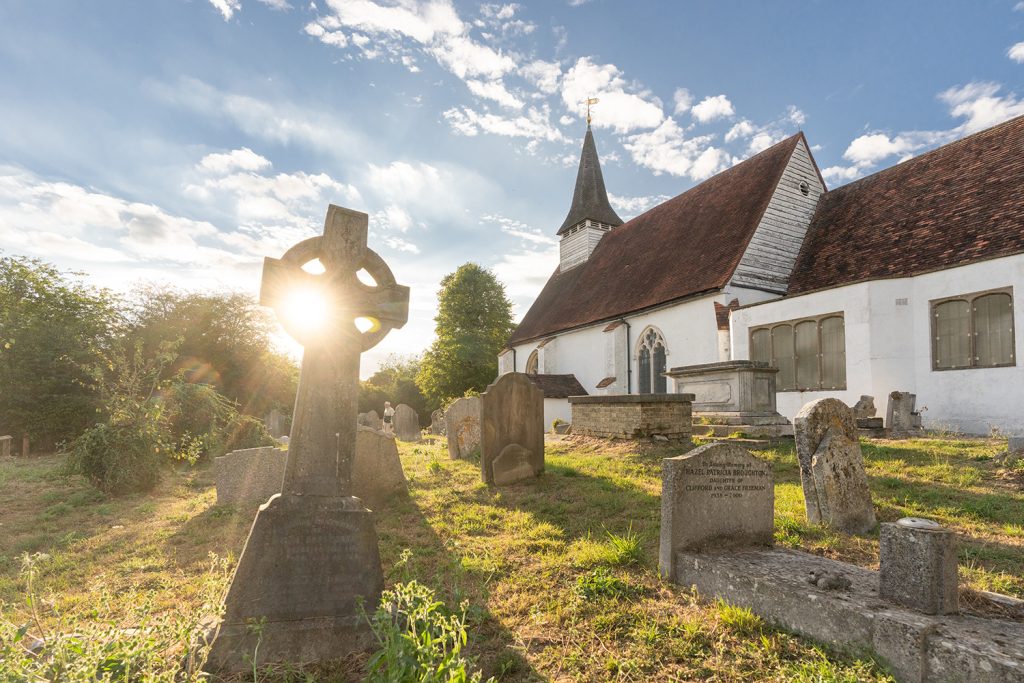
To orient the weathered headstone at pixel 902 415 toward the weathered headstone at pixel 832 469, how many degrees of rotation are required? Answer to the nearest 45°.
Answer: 0° — it already faces it

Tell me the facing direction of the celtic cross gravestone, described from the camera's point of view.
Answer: facing the viewer

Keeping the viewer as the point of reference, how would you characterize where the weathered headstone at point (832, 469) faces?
facing the viewer and to the right of the viewer

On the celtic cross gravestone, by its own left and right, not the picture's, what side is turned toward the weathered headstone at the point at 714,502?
left

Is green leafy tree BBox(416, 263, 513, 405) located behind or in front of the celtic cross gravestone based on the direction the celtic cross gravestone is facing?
behind

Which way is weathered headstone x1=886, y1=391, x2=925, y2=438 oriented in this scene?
toward the camera

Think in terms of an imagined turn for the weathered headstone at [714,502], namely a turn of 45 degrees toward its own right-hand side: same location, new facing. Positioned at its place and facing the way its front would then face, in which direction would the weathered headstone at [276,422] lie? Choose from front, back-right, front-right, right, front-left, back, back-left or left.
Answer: back-right

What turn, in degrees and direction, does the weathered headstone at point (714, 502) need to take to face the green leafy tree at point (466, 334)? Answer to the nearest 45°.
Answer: approximately 180°

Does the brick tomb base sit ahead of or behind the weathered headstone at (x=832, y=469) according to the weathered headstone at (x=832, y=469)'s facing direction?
behind

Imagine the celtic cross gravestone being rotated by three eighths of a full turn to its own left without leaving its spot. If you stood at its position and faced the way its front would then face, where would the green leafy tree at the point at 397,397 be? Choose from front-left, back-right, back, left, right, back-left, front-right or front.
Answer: front-left

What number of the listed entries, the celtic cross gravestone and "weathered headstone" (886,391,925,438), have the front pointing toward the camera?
2

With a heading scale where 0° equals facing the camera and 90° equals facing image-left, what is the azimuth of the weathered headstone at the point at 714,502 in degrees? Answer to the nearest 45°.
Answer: approximately 315°

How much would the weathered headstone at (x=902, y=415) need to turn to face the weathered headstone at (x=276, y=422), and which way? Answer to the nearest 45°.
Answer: approximately 90° to its right

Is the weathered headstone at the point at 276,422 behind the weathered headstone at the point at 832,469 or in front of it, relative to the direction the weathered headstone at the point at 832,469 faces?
behind
